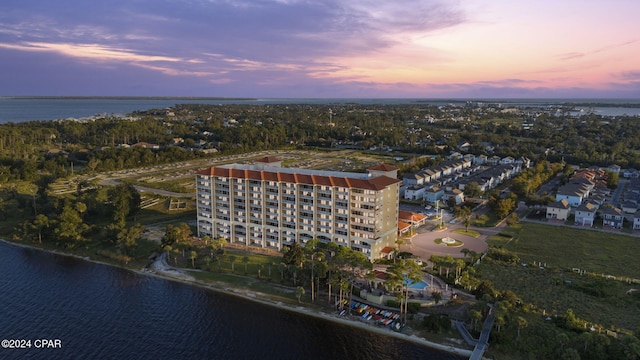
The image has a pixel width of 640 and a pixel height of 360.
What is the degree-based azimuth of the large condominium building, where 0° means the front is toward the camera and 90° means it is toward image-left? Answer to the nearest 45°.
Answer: approximately 45°

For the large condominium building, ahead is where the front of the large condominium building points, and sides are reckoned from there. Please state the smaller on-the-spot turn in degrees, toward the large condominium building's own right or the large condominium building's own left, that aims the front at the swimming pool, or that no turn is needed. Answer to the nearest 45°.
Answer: approximately 90° to the large condominium building's own left

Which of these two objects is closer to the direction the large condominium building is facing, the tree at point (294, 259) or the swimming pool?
the tree

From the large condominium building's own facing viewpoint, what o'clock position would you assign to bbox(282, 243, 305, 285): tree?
The tree is roughly at 11 o'clock from the large condominium building.

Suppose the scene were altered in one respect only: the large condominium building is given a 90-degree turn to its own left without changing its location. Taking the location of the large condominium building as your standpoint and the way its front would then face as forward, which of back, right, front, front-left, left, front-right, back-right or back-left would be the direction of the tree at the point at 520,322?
front

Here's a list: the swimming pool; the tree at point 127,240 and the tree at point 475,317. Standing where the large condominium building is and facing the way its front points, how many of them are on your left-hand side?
2

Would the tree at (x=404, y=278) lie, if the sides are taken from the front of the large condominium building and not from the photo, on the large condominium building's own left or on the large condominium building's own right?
on the large condominium building's own left

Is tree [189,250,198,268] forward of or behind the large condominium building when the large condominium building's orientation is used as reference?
forward

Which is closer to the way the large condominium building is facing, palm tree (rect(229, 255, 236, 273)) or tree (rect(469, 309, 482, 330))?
the palm tree

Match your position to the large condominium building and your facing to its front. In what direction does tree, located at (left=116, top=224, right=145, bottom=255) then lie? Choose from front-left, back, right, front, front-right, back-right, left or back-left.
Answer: front-right

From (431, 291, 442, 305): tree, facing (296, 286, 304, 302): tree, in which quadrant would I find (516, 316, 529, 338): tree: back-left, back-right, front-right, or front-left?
back-left

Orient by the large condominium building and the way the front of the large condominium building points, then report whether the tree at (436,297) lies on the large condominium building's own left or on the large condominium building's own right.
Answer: on the large condominium building's own left
